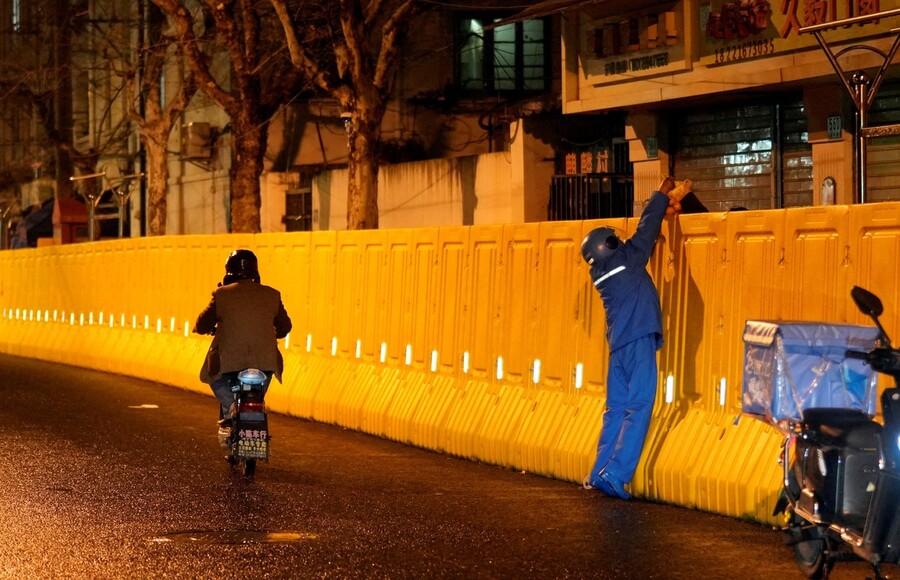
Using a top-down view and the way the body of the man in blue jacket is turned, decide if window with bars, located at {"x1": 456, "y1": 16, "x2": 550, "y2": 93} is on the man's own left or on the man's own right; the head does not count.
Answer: on the man's own left

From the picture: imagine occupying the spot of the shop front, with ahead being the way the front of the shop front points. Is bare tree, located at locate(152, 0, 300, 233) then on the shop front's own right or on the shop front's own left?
on the shop front's own right

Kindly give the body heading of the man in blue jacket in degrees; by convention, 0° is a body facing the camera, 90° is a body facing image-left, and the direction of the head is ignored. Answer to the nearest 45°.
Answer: approximately 225°

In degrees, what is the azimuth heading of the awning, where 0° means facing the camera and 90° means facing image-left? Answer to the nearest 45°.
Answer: approximately 45°

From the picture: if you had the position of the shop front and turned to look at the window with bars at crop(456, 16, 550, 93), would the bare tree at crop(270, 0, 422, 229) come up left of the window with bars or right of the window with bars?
left

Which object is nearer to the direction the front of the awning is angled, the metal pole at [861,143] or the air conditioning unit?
the metal pole

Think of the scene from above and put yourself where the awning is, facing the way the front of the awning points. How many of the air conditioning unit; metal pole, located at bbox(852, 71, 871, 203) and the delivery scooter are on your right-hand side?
1

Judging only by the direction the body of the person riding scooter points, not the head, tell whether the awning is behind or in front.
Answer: in front

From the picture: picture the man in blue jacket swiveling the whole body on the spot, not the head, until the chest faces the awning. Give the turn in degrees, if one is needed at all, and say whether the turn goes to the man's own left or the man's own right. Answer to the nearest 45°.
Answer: approximately 45° to the man's own left

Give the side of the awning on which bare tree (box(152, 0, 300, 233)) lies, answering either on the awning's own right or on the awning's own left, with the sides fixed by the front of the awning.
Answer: on the awning's own right

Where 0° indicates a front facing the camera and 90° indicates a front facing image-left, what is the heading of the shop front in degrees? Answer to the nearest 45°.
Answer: approximately 45°

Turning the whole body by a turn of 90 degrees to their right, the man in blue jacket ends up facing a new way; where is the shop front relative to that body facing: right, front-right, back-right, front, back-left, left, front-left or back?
back-left

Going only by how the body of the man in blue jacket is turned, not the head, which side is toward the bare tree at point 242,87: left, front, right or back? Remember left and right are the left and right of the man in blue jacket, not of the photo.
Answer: left

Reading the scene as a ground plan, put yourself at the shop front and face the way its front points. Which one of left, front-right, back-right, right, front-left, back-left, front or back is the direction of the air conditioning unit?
right

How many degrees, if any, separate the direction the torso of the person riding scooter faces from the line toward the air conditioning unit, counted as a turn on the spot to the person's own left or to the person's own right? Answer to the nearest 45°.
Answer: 0° — they already face it

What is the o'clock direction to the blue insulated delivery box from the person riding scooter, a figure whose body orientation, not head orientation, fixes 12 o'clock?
The blue insulated delivery box is roughly at 5 o'clock from the person riding scooter.

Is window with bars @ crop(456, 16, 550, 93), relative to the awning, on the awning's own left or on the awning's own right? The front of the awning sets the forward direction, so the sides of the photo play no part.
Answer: on the awning's own right

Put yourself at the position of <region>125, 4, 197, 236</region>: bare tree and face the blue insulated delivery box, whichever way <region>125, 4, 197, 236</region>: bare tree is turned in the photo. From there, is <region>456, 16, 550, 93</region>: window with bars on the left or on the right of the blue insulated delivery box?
left

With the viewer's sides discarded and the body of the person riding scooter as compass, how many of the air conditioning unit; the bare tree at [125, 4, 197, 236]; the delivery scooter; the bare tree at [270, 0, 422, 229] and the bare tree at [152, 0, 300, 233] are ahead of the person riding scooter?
4

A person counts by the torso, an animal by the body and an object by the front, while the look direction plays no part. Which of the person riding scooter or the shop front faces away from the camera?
the person riding scooter

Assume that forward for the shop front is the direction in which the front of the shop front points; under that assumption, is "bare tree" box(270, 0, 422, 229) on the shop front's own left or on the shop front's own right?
on the shop front's own right

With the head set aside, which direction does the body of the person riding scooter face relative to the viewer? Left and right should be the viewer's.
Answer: facing away from the viewer
